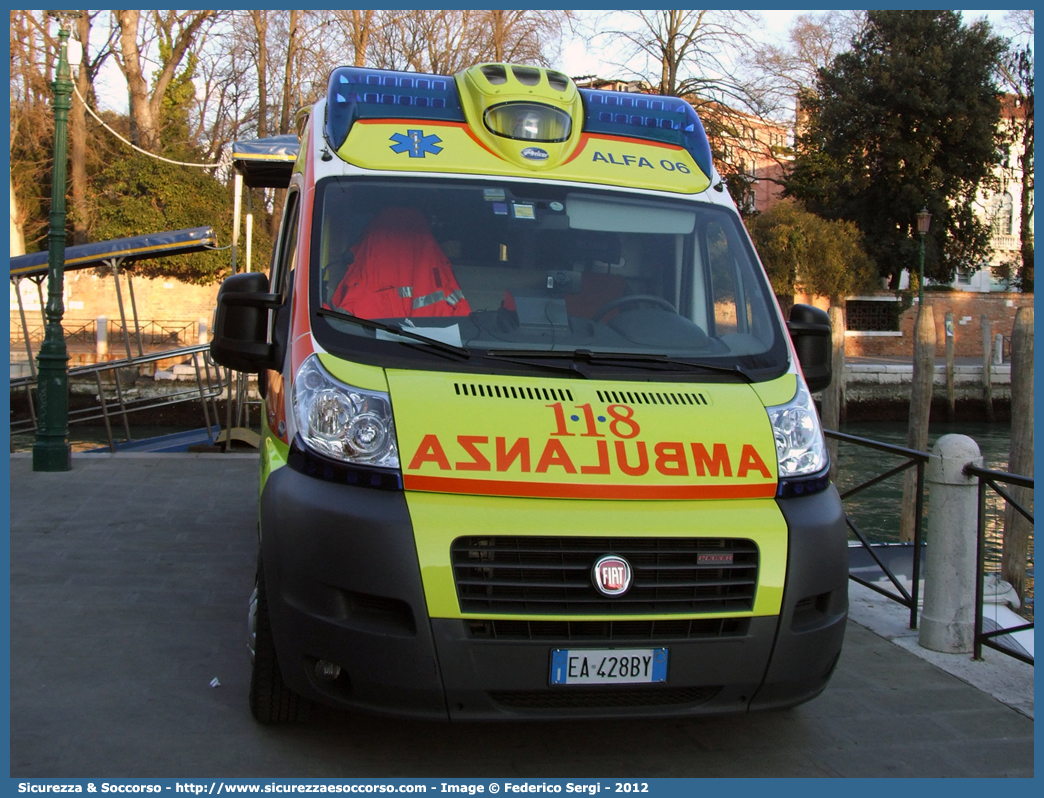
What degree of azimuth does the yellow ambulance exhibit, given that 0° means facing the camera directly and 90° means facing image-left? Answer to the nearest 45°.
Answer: approximately 0°

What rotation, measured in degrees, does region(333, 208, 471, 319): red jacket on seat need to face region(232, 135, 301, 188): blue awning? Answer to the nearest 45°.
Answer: approximately 180°

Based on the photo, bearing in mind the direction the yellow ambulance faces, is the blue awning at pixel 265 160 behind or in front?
behind

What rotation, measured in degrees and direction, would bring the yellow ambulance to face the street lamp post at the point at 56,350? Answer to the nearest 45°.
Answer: approximately 135° to its right

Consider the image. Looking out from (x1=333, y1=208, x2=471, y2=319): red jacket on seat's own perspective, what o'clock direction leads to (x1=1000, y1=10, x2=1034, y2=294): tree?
The tree is roughly at 7 o'clock from the red jacket on seat.
